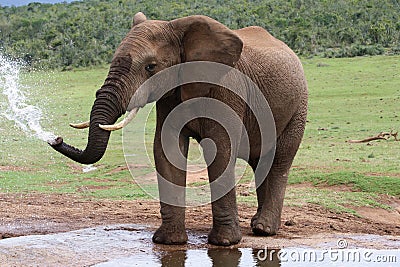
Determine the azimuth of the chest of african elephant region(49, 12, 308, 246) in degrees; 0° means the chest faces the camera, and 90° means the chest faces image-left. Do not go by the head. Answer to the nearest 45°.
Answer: approximately 45°

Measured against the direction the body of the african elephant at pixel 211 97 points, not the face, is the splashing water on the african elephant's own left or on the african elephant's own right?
on the african elephant's own right
